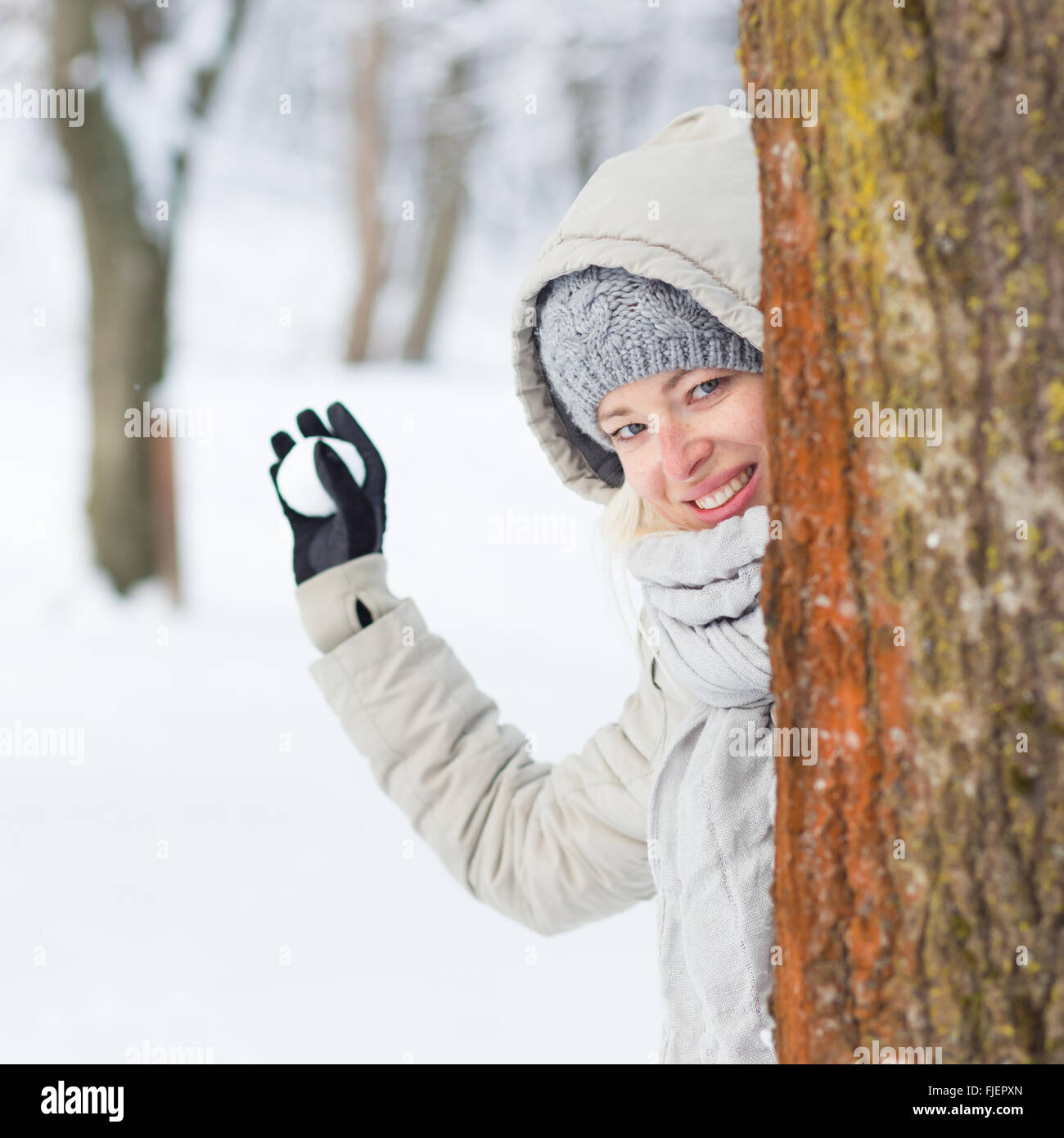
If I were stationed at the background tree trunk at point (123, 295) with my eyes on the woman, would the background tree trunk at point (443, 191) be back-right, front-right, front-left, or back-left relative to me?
back-left

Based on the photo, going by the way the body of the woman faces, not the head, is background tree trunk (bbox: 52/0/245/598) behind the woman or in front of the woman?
behind

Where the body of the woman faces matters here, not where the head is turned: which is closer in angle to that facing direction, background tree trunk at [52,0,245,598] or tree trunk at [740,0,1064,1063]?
the tree trunk

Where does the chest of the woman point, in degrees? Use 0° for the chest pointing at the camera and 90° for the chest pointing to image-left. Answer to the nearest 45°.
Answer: approximately 0°

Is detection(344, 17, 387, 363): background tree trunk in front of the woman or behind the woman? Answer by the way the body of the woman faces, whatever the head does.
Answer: behind

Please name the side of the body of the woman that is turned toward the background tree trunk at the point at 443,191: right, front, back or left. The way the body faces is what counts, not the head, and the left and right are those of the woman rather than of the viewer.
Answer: back

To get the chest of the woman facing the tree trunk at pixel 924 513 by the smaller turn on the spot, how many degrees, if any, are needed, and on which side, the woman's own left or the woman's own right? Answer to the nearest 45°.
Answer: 0° — they already face it

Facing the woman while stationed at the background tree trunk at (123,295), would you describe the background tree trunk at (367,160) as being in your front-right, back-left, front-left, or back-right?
back-left

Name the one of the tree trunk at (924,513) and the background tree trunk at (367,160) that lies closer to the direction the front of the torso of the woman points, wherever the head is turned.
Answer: the tree trunk

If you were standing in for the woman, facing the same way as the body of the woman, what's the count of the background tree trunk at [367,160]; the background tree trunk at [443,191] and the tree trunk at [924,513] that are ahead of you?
1
